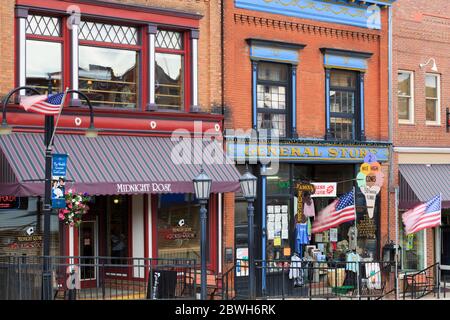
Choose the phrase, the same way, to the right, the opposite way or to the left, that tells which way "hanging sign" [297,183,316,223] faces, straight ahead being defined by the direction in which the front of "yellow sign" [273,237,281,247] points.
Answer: the same way

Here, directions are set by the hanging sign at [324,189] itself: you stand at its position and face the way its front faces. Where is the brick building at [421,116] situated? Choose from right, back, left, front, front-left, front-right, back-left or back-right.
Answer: back-left

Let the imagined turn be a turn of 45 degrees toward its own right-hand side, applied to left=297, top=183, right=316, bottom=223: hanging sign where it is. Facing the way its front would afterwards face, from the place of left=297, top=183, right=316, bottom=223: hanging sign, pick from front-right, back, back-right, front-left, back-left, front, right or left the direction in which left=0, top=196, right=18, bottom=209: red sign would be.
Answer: front

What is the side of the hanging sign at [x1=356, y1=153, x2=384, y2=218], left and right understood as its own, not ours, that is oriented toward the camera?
front

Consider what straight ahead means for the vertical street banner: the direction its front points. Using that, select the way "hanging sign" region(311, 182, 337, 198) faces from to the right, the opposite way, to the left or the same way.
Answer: the same way

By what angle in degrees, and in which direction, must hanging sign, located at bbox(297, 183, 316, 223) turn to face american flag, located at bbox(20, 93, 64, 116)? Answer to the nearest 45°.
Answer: approximately 45° to its right

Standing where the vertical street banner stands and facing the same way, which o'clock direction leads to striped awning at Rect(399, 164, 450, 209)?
The striped awning is roughly at 8 o'clock from the vertical street banner.

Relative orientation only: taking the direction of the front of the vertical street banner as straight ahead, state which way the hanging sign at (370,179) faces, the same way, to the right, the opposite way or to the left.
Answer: the same way

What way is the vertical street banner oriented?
toward the camera

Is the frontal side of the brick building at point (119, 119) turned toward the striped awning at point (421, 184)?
no

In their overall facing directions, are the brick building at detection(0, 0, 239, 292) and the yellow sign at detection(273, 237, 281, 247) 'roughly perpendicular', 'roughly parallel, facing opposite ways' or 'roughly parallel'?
roughly parallel

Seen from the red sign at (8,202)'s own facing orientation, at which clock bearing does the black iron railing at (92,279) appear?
The black iron railing is roughly at 10 o'clock from the red sign.

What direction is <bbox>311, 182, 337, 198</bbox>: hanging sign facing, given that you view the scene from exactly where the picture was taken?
facing the viewer

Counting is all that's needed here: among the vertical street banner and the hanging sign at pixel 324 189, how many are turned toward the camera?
2

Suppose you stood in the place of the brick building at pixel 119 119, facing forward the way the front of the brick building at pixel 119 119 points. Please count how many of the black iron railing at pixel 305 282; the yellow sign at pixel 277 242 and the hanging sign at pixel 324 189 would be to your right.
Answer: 0

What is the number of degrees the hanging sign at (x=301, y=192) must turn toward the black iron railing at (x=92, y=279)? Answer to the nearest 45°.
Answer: approximately 45° to its right
